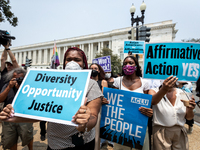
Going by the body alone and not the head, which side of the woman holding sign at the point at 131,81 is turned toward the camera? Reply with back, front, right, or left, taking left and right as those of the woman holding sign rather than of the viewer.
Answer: front

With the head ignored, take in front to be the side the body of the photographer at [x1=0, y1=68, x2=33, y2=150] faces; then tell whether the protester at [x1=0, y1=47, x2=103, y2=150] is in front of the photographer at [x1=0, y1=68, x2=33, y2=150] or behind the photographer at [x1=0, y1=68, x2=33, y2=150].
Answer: in front

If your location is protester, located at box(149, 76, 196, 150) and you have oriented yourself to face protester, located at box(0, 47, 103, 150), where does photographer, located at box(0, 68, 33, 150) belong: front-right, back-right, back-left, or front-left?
front-right

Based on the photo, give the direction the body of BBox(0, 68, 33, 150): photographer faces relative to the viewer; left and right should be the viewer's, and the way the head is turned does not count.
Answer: facing the viewer and to the right of the viewer

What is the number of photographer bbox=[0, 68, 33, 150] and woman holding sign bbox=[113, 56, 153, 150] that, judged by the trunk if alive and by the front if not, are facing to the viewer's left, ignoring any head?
0

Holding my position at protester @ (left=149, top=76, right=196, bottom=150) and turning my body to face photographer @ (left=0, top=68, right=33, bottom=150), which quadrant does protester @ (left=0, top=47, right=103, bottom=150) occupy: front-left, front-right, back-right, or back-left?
front-left

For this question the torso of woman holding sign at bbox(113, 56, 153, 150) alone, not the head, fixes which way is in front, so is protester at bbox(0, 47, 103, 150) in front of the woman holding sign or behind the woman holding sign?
in front

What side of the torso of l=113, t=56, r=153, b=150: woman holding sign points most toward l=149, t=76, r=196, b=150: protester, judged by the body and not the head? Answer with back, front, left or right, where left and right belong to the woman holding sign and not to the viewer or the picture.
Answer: left

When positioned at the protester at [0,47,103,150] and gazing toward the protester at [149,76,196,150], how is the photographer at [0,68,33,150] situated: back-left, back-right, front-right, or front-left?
back-left

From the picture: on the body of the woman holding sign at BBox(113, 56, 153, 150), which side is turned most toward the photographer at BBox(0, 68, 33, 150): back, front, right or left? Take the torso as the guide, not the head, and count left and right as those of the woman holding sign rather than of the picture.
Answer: right
